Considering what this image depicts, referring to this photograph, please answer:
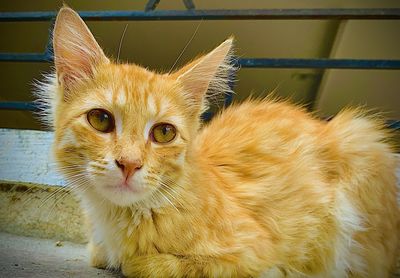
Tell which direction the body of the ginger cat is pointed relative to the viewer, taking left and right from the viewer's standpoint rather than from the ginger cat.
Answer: facing the viewer and to the left of the viewer
